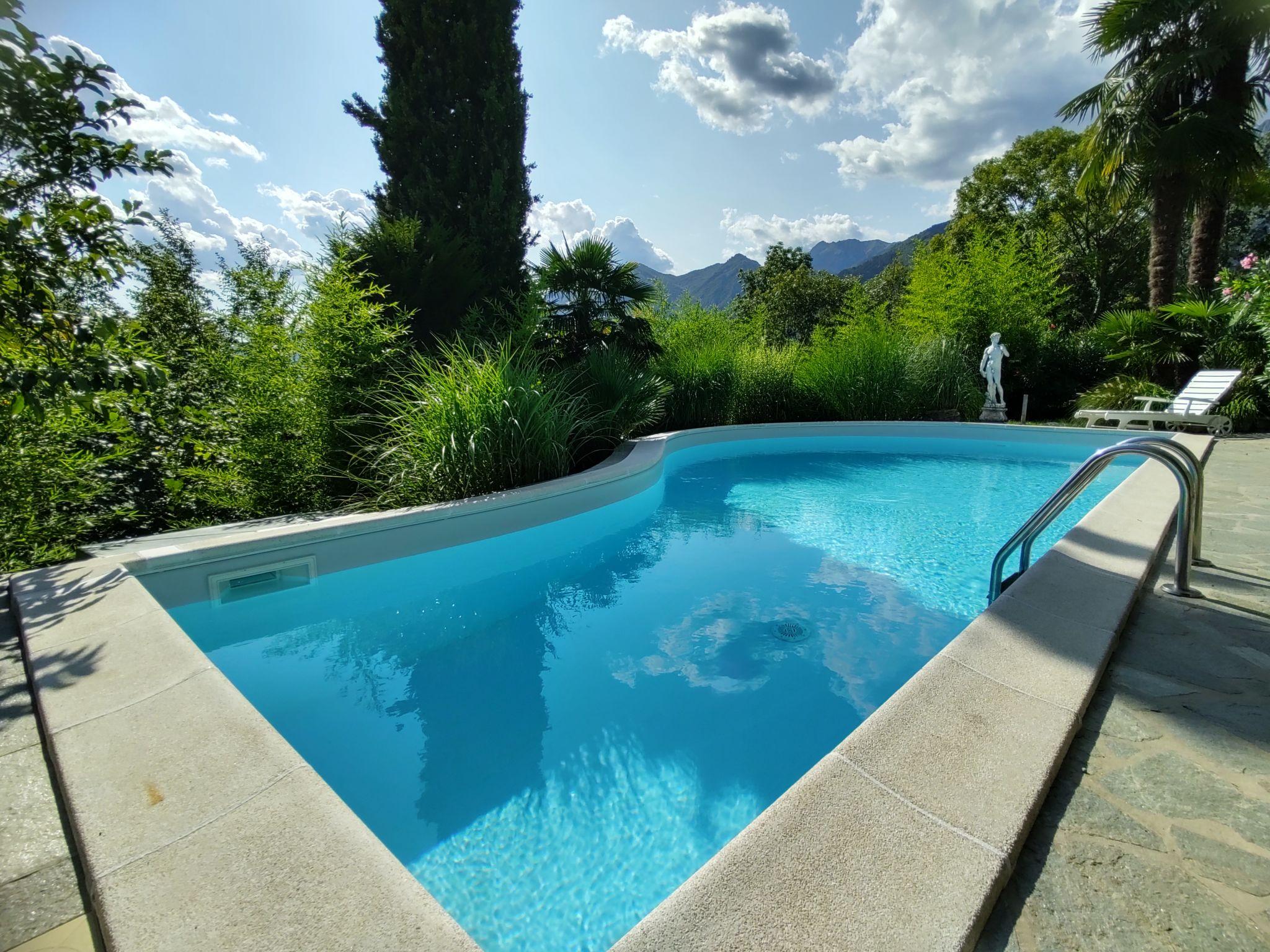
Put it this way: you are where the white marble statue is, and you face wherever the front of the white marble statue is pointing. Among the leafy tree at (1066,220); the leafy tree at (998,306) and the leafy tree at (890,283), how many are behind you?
3

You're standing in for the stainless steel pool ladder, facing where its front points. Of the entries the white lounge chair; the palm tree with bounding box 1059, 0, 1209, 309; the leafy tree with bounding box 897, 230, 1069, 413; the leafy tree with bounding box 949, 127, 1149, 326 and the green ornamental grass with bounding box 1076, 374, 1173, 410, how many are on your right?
5

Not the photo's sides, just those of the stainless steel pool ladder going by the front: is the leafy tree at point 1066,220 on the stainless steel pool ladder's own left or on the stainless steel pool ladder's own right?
on the stainless steel pool ladder's own right

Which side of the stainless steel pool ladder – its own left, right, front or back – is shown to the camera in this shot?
left

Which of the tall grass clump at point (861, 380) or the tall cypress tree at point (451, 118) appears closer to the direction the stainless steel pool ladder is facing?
the tall cypress tree

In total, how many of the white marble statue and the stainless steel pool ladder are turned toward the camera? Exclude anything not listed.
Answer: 1

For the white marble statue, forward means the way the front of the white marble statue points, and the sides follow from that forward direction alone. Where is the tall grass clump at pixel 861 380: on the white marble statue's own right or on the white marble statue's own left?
on the white marble statue's own right

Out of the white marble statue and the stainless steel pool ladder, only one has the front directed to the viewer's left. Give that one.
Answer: the stainless steel pool ladder

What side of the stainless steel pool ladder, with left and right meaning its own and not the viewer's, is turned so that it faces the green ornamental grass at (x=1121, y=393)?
right

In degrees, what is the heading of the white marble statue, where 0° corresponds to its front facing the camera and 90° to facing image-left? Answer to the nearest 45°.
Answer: approximately 0°

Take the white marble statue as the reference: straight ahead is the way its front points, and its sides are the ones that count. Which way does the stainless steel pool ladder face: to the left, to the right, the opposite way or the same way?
to the right

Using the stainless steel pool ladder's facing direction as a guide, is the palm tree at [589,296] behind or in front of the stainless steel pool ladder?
in front

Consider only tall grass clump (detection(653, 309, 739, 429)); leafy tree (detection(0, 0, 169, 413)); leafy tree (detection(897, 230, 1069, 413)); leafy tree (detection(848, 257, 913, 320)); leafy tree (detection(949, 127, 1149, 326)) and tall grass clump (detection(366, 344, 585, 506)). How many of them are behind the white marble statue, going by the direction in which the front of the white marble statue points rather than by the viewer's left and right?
3

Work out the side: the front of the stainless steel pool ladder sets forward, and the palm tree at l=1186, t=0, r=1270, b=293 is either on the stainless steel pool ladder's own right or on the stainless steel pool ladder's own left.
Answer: on the stainless steel pool ladder's own right

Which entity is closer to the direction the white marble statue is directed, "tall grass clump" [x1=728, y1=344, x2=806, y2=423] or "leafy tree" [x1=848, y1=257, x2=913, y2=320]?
the tall grass clump
